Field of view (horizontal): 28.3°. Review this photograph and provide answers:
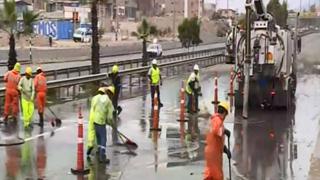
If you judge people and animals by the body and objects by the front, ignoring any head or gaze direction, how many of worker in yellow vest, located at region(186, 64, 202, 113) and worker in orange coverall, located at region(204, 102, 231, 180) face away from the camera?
0

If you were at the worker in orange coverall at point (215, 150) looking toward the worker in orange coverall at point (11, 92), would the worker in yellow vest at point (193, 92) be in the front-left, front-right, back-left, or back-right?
front-right
